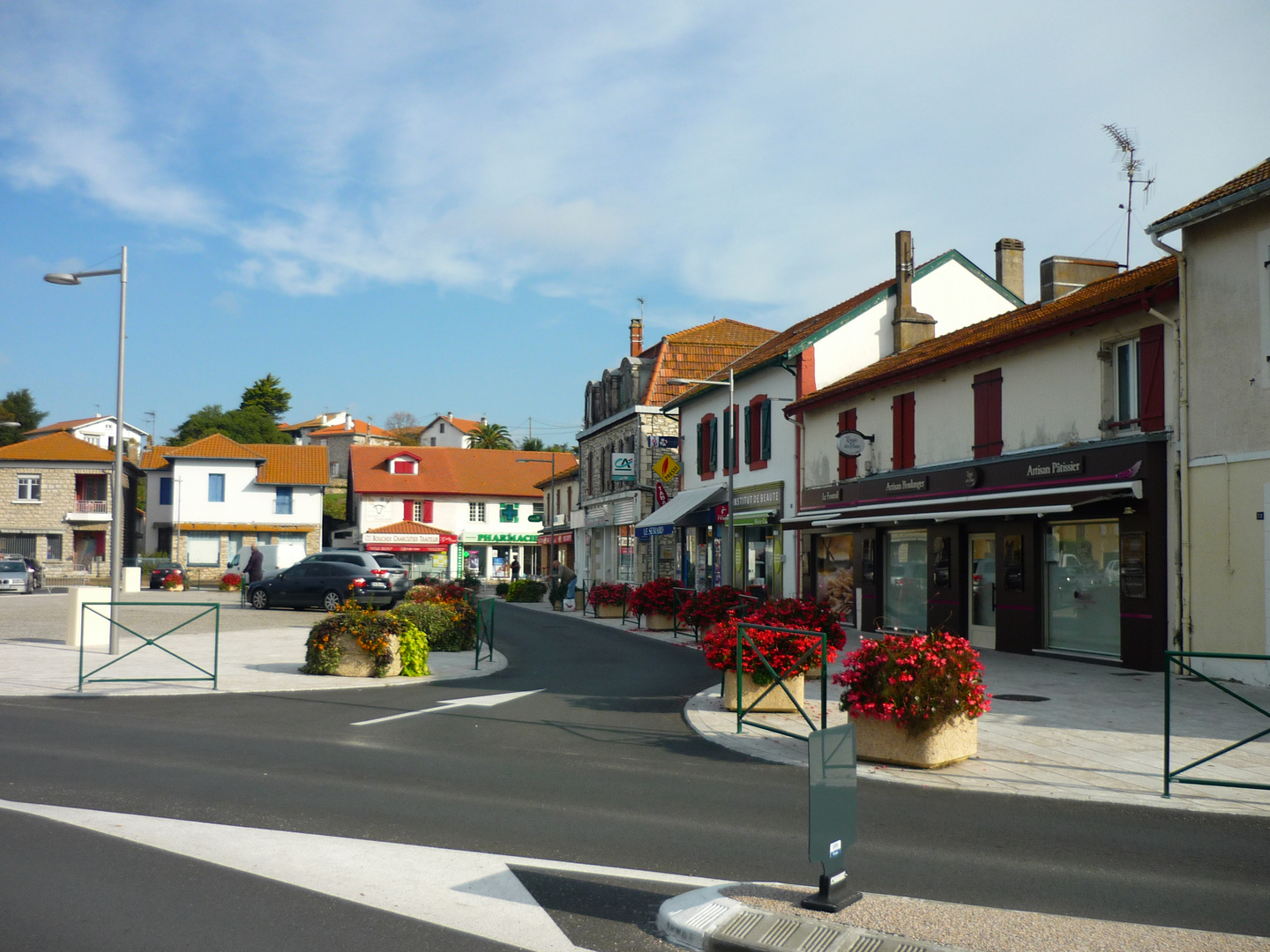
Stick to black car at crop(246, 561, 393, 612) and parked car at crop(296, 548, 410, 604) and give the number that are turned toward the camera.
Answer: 0

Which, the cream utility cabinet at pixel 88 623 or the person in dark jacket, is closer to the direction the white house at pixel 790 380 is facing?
the cream utility cabinet

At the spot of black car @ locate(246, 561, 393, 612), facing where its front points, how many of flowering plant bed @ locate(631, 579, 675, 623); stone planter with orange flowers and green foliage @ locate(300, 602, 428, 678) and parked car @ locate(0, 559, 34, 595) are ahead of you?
1

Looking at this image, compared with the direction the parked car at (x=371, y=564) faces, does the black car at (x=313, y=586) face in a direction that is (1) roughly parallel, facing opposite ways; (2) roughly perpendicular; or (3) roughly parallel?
roughly parallel

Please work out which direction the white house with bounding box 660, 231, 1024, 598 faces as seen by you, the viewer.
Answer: facing the viewer and to the left of the viewer

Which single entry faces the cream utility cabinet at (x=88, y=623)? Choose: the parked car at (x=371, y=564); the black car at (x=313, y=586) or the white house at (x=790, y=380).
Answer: the white house
